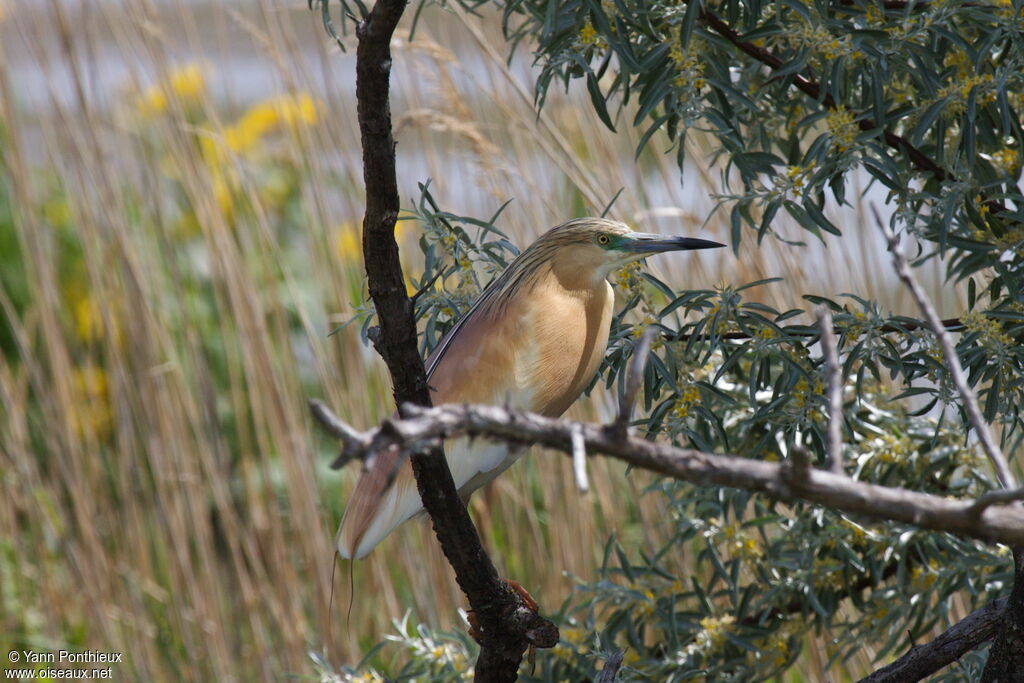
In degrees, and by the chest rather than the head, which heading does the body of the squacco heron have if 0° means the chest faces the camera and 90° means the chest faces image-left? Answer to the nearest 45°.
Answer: approximately 270°

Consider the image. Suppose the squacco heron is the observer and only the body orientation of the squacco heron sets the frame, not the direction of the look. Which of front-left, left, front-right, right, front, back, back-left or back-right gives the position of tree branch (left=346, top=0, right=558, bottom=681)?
right
